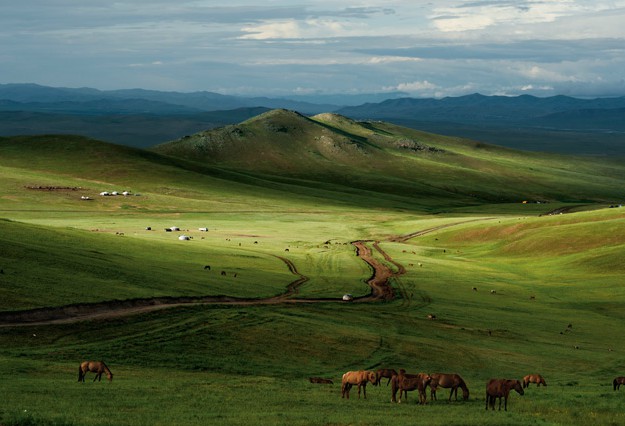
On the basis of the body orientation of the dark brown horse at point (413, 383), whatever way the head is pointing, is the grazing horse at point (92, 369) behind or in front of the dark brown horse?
behind

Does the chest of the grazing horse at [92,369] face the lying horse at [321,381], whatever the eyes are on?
yes

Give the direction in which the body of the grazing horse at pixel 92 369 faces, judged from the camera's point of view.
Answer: to the viewer's right

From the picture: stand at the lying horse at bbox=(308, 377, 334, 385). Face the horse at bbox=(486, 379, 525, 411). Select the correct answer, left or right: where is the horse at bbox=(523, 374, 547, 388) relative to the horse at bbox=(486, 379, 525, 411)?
left

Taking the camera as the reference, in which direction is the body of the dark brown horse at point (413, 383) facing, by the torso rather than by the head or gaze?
to the viewer's right

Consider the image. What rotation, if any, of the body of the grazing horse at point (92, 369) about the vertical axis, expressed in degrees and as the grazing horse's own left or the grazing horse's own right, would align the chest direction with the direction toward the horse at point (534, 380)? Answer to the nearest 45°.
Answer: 0° — it already faces it
